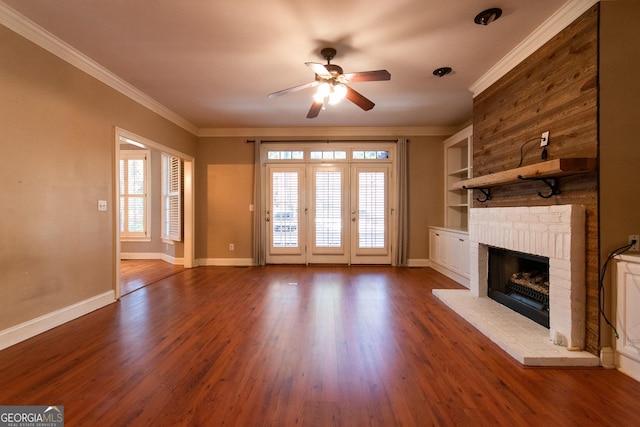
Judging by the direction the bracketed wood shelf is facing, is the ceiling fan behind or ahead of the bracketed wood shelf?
ahead

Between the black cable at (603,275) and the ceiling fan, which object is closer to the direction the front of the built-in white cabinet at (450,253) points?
the ceiling fan

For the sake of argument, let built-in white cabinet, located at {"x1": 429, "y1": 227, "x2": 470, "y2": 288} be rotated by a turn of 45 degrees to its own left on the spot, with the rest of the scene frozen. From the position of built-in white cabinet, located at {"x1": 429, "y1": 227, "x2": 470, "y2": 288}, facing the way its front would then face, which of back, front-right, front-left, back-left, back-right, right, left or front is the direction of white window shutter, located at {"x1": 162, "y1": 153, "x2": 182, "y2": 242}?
right

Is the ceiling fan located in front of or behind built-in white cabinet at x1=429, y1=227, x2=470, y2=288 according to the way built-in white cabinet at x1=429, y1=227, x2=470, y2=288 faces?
in front

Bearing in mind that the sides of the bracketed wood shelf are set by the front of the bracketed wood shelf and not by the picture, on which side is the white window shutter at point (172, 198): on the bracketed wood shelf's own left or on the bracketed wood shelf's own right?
on the bracketed wood shelf's own right
